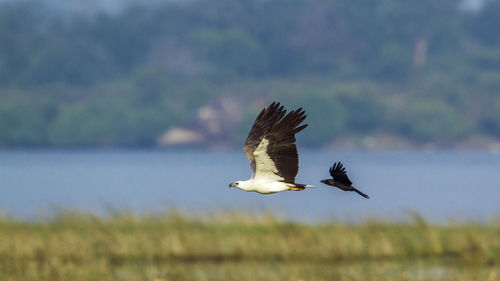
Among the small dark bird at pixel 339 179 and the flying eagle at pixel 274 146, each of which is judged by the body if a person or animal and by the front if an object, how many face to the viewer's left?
2

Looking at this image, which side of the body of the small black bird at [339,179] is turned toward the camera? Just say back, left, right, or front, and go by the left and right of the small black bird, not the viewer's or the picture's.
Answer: left

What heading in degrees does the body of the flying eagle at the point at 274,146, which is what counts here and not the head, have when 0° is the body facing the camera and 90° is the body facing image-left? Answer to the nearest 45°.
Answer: approximately 90°

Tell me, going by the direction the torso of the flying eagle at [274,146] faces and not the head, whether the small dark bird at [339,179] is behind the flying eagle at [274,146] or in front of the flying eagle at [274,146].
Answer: behind

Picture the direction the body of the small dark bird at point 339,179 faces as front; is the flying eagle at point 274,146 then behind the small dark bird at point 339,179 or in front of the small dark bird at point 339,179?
in front
